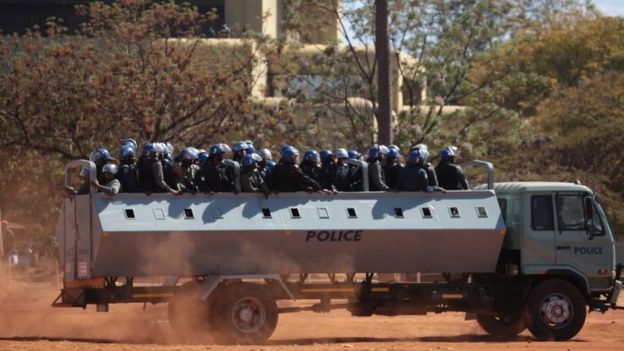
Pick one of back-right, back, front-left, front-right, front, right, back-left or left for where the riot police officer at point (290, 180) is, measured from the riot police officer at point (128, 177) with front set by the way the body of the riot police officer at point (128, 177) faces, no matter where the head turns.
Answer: front-left

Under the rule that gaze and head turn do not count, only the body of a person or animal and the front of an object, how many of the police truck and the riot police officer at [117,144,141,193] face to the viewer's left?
0

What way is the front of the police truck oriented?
to the viewer's right

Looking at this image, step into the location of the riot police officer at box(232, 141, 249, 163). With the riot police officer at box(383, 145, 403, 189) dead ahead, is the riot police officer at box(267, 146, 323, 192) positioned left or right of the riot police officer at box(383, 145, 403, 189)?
right

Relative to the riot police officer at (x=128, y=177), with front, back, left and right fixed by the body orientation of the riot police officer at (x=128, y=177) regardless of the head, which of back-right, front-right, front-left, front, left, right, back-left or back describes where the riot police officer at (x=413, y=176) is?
front-left

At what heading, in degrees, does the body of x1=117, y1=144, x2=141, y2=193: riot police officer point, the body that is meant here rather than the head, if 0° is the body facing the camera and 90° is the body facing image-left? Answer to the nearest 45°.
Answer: approximately 315°

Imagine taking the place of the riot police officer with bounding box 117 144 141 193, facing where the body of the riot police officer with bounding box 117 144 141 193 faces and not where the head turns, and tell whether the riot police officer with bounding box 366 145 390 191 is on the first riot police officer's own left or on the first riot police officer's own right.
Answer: on the first riot police officer's own left

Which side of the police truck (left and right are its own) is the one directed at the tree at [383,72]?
left

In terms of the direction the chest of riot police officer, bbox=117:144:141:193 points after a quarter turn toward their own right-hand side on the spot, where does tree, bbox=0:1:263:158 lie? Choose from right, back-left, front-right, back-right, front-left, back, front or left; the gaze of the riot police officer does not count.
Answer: back-right
